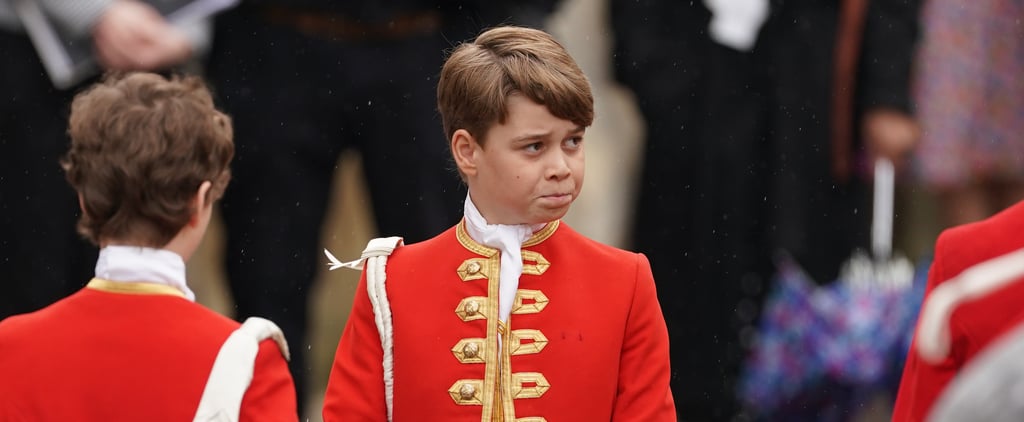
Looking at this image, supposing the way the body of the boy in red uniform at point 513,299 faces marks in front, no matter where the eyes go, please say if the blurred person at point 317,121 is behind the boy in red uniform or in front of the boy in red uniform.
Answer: behind

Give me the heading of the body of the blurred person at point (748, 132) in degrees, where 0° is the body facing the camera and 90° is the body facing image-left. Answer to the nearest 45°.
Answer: approximately 0°

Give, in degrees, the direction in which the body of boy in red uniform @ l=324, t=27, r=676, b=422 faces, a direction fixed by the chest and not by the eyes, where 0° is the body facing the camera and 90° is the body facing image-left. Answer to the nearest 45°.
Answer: approximately 0°

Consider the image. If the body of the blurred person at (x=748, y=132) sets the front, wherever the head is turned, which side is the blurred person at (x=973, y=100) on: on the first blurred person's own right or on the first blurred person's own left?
on the first blurred person's own left

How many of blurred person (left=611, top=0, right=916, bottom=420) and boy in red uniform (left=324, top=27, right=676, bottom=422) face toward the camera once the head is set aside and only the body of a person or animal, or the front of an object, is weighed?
2

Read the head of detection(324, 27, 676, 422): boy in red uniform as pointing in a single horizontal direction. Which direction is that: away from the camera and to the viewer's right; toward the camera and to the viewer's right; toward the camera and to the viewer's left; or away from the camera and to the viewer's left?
toward the camera and to the viewer's right

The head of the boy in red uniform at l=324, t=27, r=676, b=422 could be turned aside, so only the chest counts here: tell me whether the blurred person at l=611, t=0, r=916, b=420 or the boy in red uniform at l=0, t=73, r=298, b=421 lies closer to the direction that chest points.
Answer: the boy in red uniform

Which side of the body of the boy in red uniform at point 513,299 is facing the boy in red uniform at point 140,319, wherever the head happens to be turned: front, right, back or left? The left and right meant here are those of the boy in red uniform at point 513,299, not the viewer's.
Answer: right

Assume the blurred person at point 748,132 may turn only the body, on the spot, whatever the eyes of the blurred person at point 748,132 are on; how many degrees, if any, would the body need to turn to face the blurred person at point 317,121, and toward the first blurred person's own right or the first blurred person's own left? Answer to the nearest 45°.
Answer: approximately 45° to the first blurred person's own right

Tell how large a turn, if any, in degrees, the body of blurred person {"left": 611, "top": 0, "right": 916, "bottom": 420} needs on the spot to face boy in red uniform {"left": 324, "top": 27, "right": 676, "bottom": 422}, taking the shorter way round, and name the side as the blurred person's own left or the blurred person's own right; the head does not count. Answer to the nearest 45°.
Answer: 0° — they already face them
